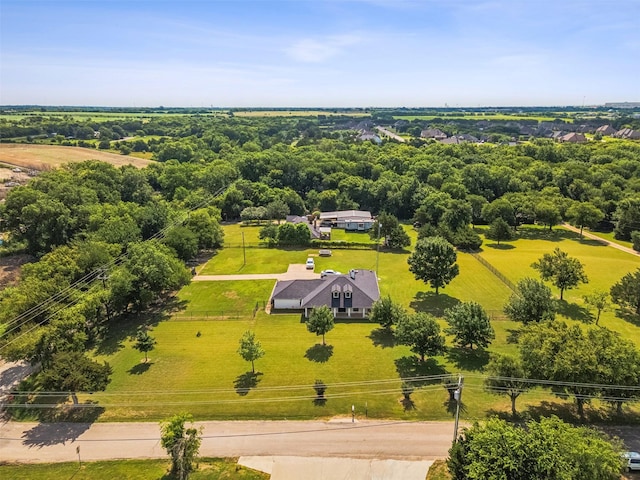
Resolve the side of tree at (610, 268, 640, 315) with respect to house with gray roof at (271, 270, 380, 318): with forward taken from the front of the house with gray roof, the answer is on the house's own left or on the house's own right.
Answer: on the house's own left

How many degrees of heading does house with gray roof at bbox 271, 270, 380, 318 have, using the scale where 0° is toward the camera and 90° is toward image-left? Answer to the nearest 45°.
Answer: approximately 0°

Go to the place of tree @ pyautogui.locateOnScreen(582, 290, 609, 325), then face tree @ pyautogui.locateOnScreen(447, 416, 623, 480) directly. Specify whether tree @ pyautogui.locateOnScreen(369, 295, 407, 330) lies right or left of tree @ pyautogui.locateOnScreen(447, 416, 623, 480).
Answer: right

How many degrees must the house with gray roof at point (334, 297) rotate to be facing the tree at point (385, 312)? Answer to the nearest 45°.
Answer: approximately 45° to its left

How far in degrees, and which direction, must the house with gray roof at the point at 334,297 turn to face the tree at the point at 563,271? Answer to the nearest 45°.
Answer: approximately 90° to its left

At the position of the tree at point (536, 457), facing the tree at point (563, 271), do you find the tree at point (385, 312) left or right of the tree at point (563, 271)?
left

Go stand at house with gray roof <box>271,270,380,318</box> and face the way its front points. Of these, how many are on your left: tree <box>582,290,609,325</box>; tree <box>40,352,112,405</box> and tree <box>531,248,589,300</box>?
2
